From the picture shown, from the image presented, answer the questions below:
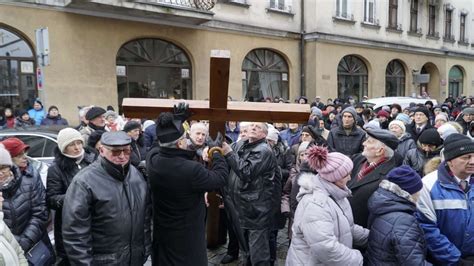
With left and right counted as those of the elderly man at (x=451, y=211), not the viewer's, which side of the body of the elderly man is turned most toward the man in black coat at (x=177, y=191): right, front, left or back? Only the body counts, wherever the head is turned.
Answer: right

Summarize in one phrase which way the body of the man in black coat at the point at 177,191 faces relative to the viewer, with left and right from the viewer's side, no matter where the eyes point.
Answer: facing away from the viewer and to the right of the viewer

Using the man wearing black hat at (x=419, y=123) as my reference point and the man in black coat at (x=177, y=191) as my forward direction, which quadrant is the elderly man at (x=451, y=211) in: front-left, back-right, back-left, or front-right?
front-left

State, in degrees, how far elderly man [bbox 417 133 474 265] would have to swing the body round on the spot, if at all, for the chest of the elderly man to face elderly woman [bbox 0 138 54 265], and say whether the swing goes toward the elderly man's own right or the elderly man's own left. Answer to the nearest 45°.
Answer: approximately 90° to the elderly man's own right

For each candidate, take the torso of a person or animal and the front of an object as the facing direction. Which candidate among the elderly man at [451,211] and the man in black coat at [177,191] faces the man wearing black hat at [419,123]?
the man in black coat

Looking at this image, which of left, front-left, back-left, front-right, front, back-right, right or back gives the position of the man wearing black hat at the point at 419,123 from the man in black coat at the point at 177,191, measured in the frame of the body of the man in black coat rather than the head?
front

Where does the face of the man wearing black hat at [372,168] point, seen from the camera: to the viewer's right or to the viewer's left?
to the viewer's left

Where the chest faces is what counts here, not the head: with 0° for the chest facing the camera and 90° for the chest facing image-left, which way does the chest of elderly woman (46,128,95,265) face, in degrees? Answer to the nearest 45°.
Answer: approximately 315°
